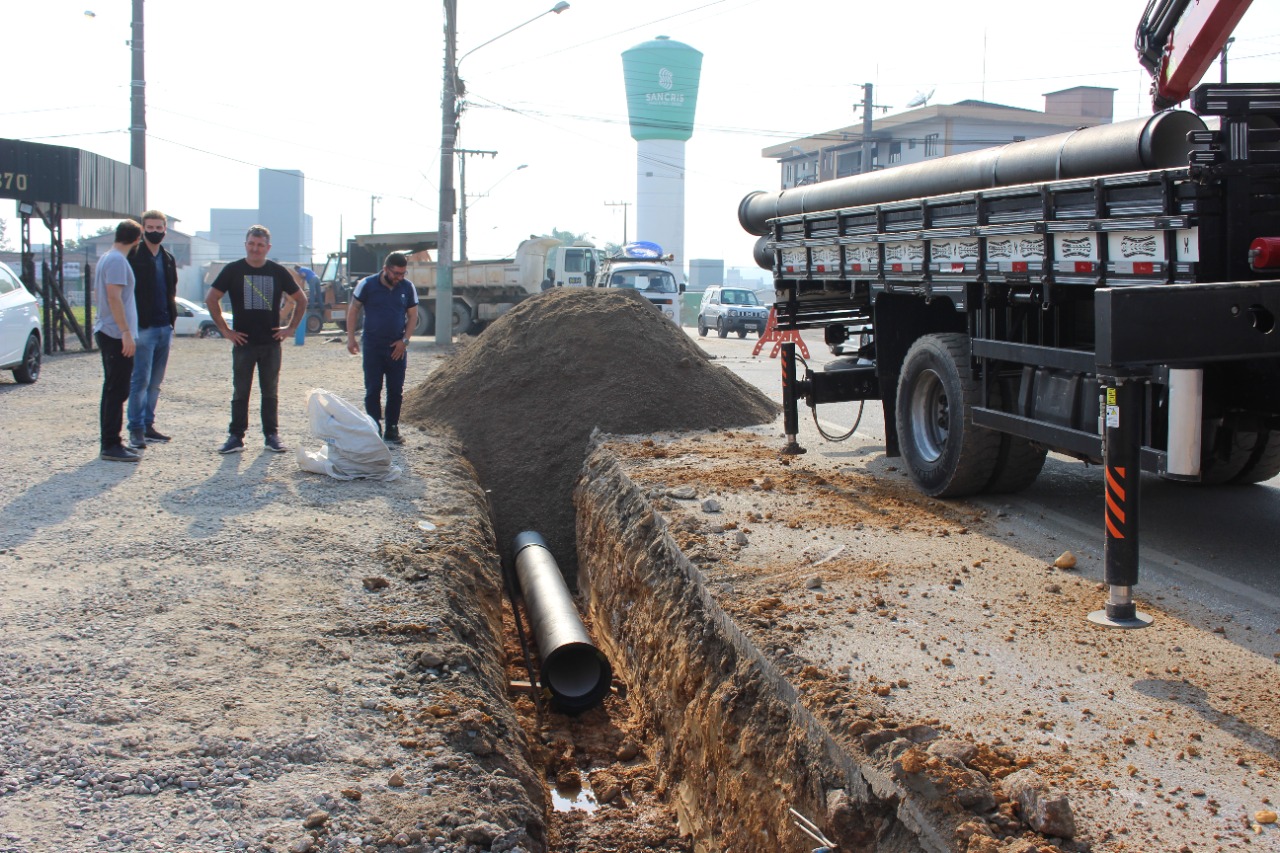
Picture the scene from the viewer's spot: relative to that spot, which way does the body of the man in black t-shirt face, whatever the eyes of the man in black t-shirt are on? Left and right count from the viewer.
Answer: facing the viewer

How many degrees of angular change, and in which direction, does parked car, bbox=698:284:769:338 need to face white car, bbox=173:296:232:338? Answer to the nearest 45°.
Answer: approximately 135° to its right

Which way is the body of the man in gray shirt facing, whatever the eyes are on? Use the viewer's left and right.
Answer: facing to the right of the viewer

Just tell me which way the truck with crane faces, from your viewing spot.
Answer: facing the viewer and to the right of the viewer

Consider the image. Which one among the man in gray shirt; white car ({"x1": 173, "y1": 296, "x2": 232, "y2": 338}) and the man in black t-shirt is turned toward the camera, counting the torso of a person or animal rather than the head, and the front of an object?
the man in black t-shirt

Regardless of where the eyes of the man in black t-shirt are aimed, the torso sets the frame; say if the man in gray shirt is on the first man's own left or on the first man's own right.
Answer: on the first man's own right

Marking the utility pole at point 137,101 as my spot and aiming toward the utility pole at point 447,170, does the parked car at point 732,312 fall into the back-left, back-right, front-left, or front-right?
front-left

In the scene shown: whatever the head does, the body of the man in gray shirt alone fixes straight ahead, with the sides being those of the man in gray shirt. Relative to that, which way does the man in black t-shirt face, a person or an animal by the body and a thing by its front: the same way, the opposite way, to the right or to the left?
to the right

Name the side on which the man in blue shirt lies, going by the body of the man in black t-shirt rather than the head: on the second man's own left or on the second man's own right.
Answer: on the second man's own left

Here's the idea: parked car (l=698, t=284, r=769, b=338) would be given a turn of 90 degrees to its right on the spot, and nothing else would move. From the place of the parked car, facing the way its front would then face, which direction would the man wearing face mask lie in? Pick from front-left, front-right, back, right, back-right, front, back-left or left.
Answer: front-left
